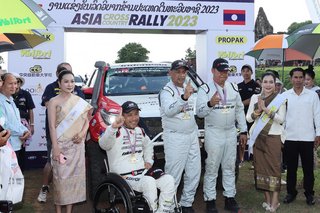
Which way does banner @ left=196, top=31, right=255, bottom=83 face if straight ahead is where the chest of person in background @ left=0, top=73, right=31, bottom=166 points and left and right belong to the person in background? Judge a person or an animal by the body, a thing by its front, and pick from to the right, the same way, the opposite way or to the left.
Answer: to the right

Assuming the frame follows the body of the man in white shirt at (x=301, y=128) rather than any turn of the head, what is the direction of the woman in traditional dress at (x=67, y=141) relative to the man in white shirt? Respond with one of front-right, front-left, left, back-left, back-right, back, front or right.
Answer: front-right

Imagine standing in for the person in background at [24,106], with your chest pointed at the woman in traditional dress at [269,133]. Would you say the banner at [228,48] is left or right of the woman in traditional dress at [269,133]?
left

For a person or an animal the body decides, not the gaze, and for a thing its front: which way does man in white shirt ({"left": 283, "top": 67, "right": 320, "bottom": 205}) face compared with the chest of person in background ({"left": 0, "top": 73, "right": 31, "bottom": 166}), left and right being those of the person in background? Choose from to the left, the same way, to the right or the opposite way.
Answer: to the right

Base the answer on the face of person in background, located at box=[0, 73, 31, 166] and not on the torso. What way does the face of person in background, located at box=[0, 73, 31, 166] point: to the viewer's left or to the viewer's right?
to the viewer's right

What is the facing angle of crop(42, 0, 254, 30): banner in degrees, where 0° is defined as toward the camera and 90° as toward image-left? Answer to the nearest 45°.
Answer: approximately 0°

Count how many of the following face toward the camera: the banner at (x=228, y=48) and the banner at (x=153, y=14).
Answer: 2

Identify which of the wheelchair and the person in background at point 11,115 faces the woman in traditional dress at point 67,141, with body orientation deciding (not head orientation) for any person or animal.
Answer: the person in background

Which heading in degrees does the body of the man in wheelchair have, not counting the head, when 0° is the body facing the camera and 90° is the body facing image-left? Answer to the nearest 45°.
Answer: approximately 315°

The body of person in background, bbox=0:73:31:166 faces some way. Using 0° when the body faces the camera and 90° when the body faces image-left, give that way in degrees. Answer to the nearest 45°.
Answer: approximately 315°
